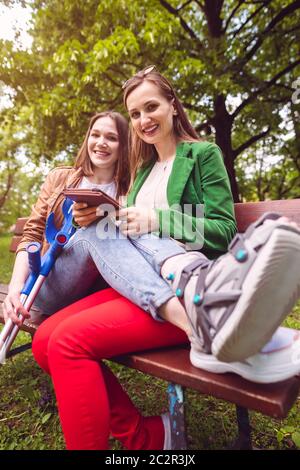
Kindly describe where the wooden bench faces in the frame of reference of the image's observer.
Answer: facing the viewer and to the left of the viewer
